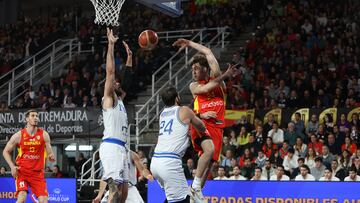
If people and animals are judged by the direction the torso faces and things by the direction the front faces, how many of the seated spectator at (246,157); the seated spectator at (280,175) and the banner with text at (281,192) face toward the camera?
3

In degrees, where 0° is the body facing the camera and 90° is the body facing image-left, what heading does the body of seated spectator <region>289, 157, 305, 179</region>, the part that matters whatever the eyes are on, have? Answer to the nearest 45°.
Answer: approximately 45°

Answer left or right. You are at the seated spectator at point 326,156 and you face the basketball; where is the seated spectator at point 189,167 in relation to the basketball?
right

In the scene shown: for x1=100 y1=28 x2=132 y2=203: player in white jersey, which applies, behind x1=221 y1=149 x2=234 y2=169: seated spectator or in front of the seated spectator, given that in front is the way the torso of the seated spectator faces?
in front

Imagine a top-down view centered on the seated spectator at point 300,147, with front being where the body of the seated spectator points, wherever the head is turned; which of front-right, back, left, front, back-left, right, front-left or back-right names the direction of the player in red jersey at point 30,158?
front

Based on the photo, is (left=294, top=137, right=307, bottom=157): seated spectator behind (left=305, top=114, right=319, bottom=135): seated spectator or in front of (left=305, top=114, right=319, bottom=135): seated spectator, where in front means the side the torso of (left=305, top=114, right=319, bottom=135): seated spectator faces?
in front

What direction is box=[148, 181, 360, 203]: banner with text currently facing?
toward the camera

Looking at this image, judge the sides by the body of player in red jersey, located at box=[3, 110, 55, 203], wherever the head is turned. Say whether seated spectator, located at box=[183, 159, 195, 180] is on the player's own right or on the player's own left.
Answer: on the player's own left

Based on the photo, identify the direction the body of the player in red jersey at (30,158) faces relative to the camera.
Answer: toward the camera

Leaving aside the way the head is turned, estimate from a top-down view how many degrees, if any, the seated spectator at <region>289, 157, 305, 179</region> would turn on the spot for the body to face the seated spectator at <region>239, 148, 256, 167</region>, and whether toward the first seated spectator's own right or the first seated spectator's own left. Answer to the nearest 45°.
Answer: approximately 90° to the first seated spectator's own right

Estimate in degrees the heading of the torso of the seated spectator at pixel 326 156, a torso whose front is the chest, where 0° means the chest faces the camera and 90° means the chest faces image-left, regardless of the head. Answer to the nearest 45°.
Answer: approximately 45°

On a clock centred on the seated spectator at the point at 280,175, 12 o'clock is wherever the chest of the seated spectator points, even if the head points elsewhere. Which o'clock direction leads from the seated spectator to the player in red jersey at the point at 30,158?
The player in red jersey is roughly at 2 o'clock from the seated spectator.
